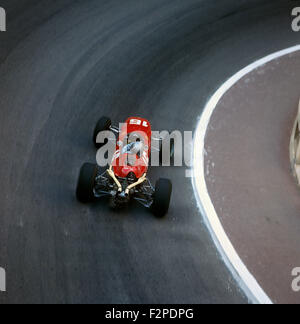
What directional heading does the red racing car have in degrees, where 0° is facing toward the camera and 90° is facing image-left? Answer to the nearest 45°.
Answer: approximately 180°
